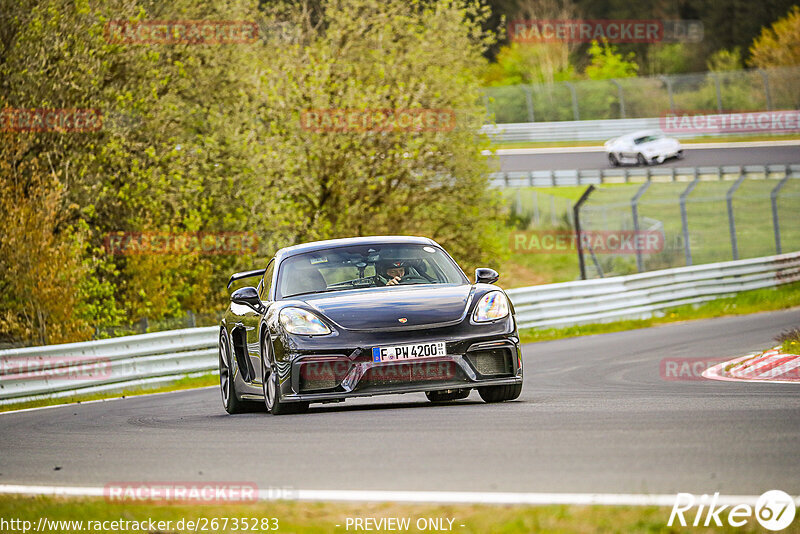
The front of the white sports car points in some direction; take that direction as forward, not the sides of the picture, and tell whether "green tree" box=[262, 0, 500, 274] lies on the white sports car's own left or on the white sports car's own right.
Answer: on the white sports car's own right

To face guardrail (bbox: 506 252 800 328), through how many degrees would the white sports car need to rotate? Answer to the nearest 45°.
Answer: approximately 45° to its right

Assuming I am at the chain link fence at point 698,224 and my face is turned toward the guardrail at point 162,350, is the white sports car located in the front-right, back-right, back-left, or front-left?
back-right

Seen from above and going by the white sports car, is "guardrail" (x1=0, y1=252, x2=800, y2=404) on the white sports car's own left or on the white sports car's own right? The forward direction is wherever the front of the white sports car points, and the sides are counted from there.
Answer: on the white sports car's own right

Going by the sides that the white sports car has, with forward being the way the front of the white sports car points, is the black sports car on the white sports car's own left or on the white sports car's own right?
on the white sports car's own right

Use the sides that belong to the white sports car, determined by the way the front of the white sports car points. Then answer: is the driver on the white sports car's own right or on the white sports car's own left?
on the white sports car's own right

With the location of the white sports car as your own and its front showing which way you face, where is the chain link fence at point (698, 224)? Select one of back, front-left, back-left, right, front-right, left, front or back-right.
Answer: front-right

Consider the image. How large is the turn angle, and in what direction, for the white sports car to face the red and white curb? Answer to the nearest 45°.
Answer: approximately 45° to its right

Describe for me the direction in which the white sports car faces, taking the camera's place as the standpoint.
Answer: facing the viewer and to the right of the viewer
